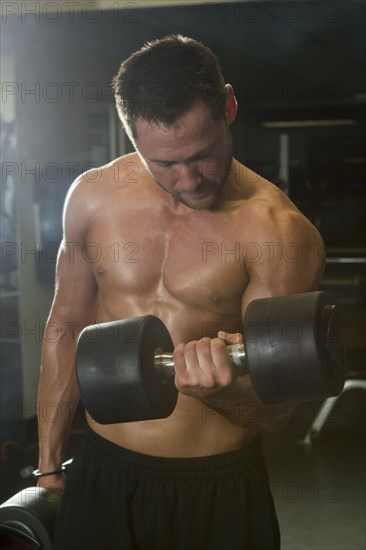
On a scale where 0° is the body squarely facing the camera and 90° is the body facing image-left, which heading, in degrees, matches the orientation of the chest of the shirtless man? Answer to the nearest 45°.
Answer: approximately 0°
